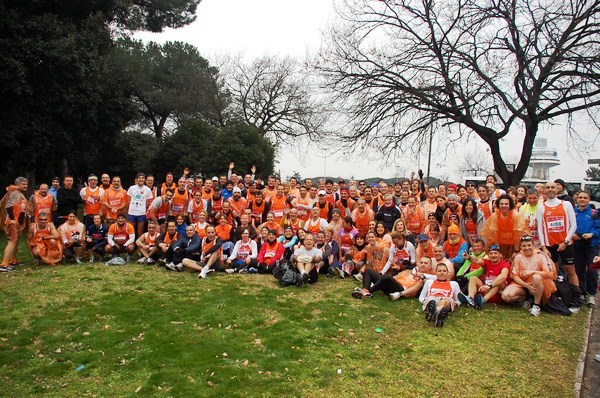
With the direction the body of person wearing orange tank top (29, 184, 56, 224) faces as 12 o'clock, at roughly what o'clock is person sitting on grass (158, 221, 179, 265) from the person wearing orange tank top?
The person sitting on grass is roughly at 10 o'clock from the person wearing orange tank top.

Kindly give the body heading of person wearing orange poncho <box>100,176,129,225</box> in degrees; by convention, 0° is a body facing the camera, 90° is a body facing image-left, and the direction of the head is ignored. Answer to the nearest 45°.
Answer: approximately 0°

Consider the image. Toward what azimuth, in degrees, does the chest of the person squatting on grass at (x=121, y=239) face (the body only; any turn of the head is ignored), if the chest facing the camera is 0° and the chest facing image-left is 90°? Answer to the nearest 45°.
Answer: approximately 0°

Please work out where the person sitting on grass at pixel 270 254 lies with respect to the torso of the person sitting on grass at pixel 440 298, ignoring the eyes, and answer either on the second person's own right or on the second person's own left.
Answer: on the second person's own right

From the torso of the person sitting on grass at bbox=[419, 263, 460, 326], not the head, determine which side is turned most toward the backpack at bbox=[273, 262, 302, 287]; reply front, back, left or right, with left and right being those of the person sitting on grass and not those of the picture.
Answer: right

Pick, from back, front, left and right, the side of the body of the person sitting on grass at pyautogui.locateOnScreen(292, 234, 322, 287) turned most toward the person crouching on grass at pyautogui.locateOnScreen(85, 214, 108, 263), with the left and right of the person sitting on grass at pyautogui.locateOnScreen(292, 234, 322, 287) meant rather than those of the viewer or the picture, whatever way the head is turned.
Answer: right

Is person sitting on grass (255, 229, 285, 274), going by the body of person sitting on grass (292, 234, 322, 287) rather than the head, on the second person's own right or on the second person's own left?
on the second person's own right

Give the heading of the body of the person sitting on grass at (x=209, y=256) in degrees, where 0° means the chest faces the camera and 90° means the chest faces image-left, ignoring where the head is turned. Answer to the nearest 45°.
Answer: approximately 45°

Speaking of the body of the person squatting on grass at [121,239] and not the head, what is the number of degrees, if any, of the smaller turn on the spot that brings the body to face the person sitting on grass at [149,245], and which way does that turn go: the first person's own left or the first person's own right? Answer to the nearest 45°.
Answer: approximately 45° to the first person's own left
